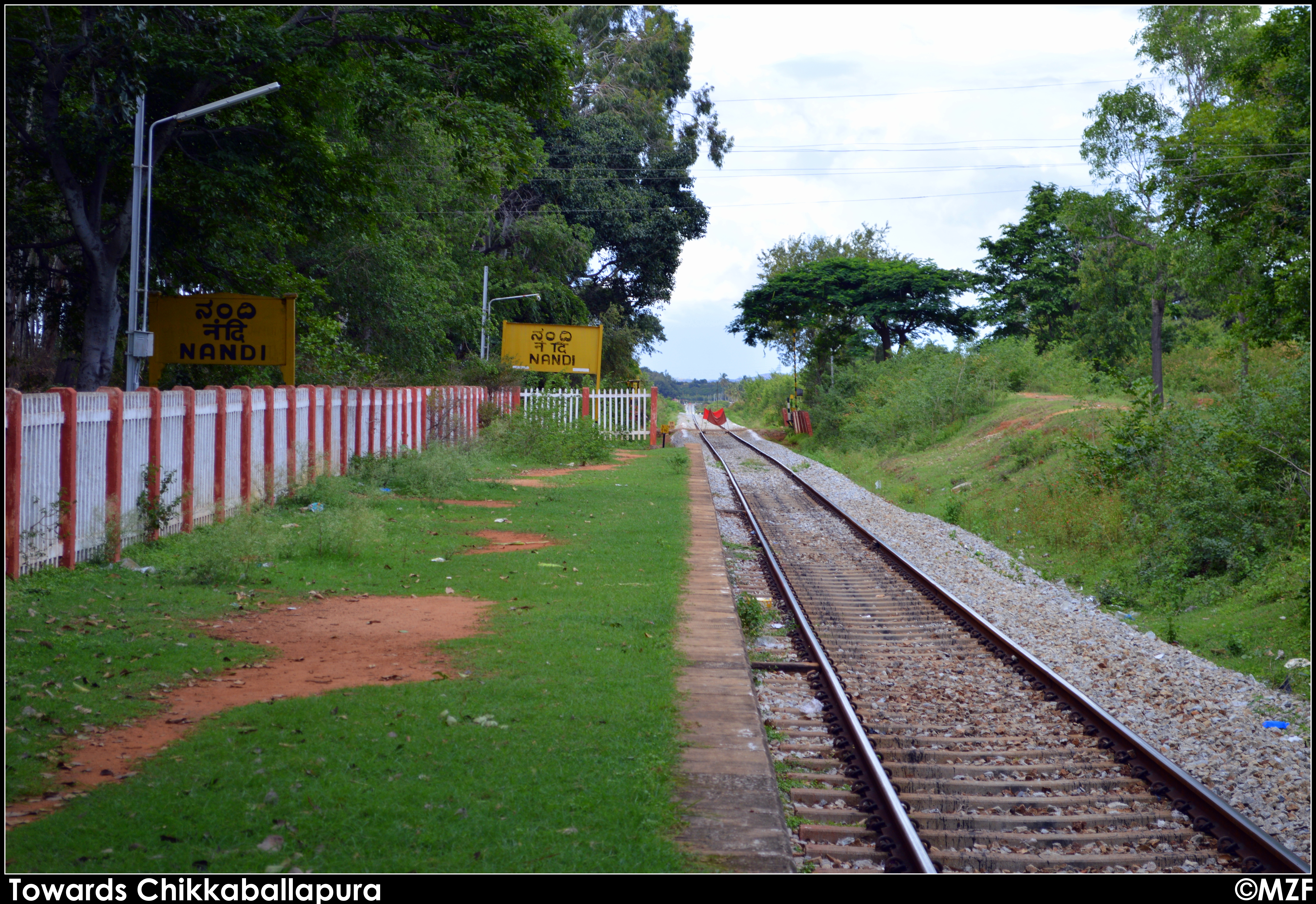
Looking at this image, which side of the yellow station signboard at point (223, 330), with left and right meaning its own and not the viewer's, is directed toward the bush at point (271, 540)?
front

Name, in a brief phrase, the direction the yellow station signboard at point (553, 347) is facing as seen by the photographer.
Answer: facing the viewer

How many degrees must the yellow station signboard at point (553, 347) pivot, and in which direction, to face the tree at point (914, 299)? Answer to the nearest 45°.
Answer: approximately 135° to its left

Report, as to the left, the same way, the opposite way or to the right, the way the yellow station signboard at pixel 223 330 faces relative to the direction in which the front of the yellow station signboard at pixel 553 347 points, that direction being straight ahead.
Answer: the same way

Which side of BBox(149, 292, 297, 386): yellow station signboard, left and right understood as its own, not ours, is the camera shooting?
front

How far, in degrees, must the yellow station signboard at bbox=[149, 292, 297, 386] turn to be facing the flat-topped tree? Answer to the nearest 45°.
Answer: approximately 135° to its left

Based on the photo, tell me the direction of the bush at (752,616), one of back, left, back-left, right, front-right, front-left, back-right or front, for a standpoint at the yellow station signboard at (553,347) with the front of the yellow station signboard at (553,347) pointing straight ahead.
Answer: front

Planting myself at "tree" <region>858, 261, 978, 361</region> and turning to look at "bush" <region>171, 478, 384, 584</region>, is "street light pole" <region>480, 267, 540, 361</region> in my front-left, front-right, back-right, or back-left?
front-right

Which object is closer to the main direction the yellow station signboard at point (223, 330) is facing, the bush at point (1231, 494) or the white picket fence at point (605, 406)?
the bush

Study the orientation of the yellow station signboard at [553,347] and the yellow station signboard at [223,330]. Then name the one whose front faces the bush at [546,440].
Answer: the yellow station signboard at [553,347]

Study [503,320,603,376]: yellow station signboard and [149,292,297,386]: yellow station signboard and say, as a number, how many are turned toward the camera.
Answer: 2

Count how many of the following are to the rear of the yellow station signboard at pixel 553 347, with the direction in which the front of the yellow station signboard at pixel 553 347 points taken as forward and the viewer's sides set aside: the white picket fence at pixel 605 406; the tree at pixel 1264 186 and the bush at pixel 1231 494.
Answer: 0
